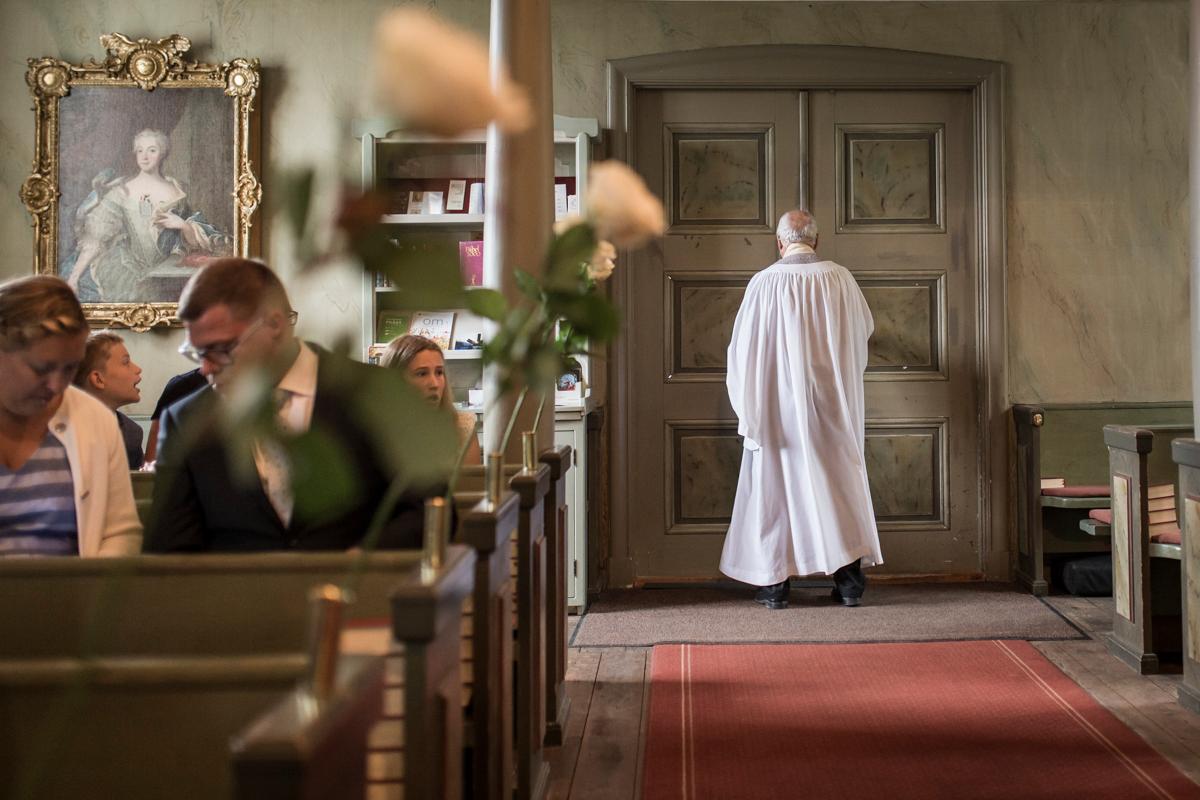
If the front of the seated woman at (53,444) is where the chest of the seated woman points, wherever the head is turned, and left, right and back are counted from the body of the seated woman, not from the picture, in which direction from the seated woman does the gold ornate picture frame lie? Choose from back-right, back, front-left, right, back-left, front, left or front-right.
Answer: back

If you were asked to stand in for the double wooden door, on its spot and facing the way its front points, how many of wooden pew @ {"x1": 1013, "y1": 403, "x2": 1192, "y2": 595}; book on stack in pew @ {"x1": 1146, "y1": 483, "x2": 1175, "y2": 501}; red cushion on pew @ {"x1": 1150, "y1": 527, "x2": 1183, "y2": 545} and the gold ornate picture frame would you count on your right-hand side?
1

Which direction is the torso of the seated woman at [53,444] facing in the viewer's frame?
toward the camera

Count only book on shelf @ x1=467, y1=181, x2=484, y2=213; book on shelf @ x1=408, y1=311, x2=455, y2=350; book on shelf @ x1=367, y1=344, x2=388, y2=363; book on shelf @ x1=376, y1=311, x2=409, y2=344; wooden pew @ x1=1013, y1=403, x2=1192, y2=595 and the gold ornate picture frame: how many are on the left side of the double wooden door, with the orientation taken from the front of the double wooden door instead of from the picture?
1

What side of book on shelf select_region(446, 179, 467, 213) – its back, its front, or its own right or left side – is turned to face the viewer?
front

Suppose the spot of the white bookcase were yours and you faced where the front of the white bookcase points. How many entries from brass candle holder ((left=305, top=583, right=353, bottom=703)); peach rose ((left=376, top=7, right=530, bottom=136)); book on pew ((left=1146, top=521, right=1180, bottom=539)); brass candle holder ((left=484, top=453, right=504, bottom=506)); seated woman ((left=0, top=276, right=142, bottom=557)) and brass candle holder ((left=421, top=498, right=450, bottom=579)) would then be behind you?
0

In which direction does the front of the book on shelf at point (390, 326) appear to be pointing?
toward the camera

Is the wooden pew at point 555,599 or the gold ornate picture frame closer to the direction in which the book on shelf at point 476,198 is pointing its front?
the wooden pew

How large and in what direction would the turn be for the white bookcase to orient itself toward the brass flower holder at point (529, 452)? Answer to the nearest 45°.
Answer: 0° — it already faces it

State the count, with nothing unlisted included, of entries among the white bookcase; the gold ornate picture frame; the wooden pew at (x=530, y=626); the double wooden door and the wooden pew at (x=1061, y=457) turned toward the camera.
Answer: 5

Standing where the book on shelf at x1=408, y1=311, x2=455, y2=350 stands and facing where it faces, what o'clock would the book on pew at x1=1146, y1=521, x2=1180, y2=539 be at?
the book on pew at x1=1146, y1=521, x2=1180, y2=539 is roughly at 10 o'clock from the book on shelf at x1=408, y1=311, x2=455, y2=350.

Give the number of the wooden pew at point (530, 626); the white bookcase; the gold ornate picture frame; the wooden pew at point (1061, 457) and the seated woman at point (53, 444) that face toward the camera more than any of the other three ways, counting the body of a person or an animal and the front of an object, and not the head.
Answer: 5

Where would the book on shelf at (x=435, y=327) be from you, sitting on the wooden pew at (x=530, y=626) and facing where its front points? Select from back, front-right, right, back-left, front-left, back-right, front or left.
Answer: back

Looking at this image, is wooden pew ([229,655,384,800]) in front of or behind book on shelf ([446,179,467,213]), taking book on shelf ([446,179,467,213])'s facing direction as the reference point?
in front

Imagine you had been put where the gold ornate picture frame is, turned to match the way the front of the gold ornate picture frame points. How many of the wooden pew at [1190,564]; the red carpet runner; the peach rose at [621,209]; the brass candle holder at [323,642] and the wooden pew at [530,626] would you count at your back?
0

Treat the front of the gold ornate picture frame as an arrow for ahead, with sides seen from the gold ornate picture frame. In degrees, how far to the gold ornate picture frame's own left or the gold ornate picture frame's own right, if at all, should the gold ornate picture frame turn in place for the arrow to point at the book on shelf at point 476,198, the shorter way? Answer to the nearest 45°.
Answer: approximately 45° to the gold ornate picture frame's own left

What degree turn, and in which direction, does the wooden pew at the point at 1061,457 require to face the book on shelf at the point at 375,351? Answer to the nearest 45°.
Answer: approximately 45° to its right

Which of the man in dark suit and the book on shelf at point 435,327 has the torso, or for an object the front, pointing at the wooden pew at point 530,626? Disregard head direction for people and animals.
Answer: the book on shelf
